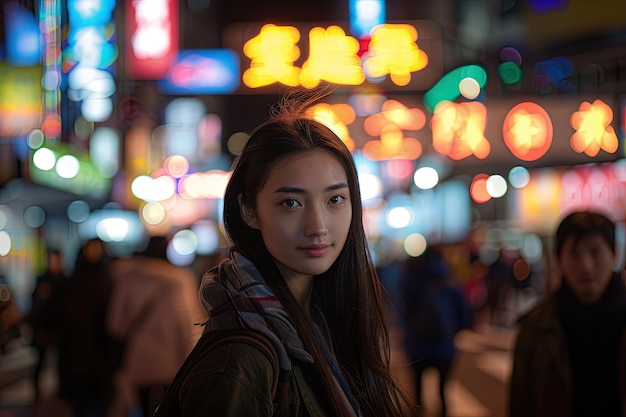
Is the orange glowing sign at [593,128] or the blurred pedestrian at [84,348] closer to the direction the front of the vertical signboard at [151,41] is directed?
the blurred pedestrian

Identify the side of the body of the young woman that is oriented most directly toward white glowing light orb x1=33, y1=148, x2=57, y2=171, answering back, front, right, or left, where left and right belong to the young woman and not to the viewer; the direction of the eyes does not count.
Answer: back

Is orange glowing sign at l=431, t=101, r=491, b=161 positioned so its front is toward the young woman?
yes

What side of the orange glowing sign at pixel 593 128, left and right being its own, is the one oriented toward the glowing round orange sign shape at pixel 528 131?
right

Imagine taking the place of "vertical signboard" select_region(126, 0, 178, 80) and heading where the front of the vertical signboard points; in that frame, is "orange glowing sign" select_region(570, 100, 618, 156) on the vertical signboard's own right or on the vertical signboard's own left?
on the vertical signboard's own left
